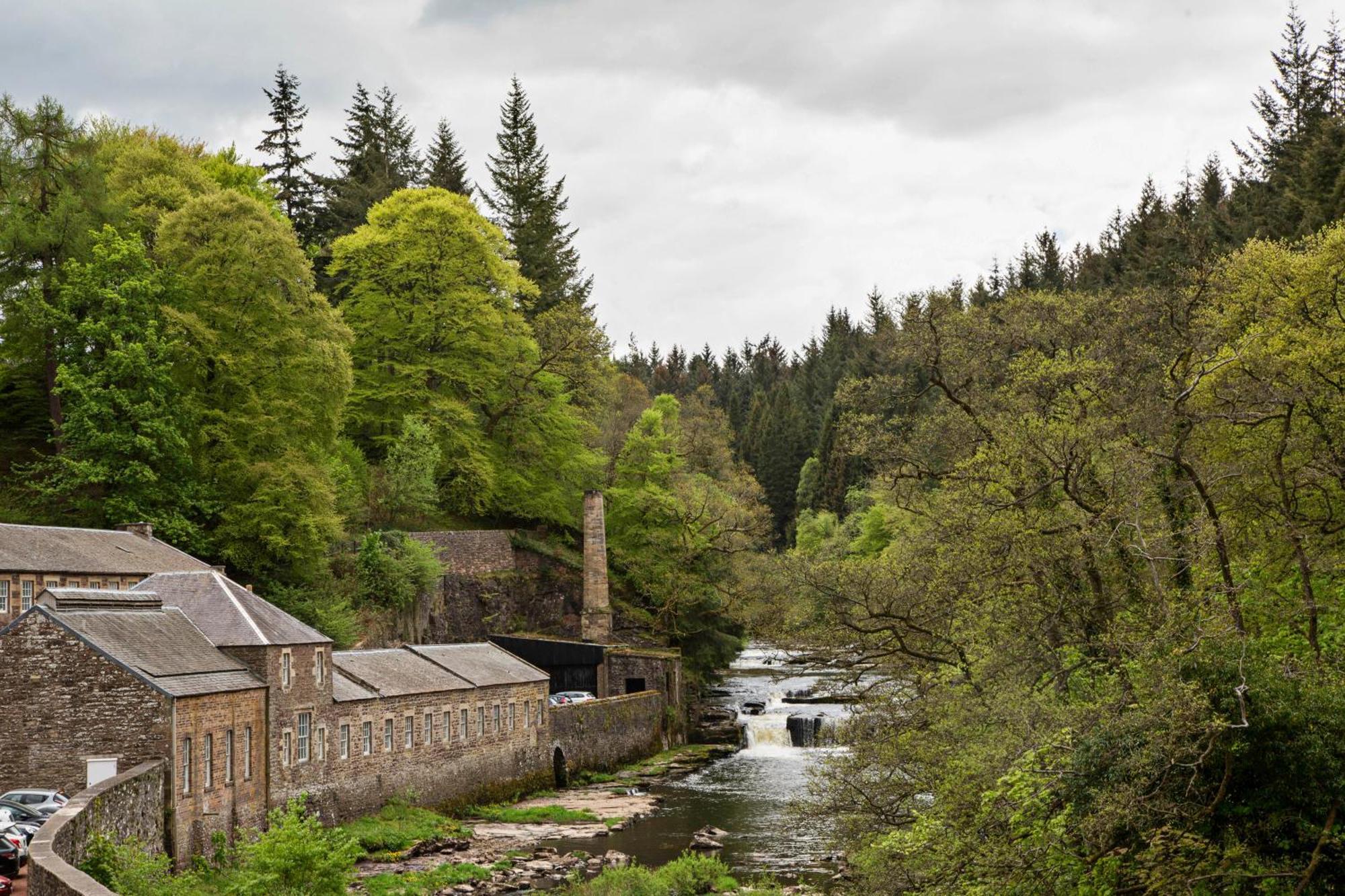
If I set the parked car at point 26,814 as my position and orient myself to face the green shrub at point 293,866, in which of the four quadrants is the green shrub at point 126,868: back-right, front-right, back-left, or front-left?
front-right

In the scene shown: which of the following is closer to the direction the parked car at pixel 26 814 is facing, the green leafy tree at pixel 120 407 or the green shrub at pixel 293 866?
the green shrub

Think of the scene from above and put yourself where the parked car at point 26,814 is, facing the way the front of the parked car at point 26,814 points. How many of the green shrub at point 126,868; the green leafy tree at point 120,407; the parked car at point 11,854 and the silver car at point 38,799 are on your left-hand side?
2

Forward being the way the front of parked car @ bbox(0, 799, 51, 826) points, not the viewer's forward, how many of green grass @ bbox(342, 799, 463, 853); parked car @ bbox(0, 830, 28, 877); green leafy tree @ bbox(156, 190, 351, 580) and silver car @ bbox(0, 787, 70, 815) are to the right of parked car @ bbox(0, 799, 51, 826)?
1

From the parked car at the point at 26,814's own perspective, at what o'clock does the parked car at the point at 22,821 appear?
the parked car at the point at 22,821 is roughly at 3 o'clock from the parked car at the point at 26,814.

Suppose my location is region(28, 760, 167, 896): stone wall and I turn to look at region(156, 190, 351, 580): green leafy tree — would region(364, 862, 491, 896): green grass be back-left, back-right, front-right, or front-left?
front-right

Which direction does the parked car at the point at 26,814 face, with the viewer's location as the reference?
facing to the right of the viewer

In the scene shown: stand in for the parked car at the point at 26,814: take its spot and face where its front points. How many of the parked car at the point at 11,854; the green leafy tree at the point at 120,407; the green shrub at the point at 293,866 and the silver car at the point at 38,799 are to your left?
2

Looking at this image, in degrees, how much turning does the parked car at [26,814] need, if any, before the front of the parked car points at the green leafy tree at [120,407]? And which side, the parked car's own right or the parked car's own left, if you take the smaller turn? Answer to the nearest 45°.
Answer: approximately 90° to the parked car's own left

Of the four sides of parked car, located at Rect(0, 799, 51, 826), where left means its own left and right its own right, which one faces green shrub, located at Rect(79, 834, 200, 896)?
front

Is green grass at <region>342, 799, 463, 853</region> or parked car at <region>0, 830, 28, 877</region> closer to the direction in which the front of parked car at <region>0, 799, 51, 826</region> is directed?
the green grass

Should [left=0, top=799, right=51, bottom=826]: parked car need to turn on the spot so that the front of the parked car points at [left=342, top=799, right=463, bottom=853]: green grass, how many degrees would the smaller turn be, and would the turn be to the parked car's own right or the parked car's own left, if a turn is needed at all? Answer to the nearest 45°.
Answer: approximately 45° to the parked car's own left

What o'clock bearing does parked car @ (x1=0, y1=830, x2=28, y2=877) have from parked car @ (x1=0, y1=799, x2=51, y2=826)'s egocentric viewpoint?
parked car @ (x1=0, y1=830, x2=28, y2=877) is roughly at 3 o'clock from parked car @ (x1=0, y1=799, x2=51, y2=826).

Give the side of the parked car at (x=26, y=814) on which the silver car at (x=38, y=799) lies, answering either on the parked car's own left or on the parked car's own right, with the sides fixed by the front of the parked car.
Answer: on the parked car's own left
